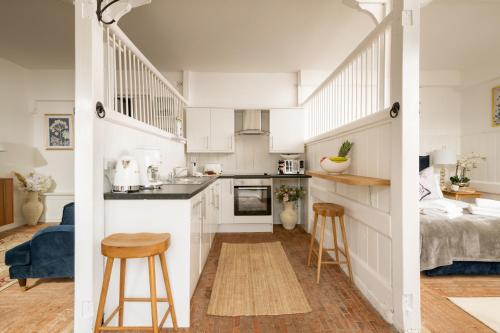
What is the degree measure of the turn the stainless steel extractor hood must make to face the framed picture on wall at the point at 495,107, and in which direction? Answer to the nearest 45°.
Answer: approximately 90° to its left

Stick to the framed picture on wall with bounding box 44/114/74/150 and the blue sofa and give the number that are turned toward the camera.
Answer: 1

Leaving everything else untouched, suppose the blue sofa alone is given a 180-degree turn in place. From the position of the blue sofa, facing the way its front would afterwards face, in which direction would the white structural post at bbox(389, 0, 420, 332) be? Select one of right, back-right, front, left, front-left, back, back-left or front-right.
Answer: front-right

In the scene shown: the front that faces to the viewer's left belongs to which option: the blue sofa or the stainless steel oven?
the blue sofa

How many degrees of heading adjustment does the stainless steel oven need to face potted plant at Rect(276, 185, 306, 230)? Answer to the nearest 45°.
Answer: approximately 90° to its left

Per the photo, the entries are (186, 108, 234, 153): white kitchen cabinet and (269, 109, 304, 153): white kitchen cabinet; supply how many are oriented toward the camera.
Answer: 2

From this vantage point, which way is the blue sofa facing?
to the viewer's left

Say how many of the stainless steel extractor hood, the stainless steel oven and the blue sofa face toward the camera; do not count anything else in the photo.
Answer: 2

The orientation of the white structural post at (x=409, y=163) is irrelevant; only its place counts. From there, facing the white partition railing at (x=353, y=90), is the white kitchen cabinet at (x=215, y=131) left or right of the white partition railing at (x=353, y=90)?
left
